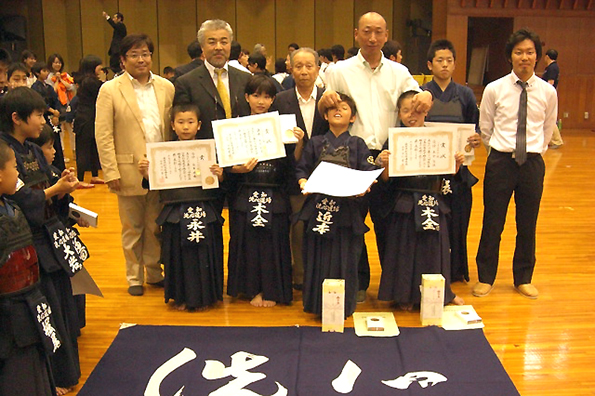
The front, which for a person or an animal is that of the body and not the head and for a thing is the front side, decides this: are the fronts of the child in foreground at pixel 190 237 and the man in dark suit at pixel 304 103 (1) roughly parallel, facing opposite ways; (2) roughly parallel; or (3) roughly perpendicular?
roughly parallel

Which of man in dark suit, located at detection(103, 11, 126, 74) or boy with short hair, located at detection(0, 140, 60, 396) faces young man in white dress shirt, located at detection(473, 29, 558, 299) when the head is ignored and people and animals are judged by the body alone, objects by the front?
the boy with short hair

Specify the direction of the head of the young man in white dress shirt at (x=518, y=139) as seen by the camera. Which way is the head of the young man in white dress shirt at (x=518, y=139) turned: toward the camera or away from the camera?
toward the camera

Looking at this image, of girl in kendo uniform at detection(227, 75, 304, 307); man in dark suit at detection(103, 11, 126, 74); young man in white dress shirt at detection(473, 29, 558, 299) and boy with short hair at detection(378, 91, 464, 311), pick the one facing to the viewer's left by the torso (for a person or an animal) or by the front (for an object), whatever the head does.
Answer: the man in dark suit

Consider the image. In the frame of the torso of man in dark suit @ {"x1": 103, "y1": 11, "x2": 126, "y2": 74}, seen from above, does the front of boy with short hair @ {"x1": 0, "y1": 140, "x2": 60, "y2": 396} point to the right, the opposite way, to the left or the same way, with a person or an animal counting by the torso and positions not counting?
the opposite way

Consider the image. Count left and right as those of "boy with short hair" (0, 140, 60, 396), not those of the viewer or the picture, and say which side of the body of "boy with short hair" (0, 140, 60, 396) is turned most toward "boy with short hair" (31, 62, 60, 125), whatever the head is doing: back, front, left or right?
left

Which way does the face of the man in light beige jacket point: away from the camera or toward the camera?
toward the camera

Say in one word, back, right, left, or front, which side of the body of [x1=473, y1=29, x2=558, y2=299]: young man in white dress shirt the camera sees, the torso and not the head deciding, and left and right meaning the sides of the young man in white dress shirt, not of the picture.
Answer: front

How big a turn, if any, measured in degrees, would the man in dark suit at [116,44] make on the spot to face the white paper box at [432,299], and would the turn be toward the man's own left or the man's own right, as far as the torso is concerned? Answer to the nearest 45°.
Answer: approximately 90° to the man's own left

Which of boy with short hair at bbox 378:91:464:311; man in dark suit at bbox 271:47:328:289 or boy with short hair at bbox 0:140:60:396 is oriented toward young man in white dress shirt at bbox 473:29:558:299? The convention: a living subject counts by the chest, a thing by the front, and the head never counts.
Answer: boy with short hair at bbox 0:140:60:396

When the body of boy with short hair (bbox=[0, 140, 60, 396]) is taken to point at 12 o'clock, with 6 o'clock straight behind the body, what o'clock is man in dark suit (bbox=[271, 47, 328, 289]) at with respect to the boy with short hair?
The man in dark suit is roughly at 11 o'clock from the boy with short hair.

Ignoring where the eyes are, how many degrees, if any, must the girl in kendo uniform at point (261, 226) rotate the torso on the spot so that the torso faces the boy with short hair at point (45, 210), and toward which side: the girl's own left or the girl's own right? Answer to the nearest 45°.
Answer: approximately 45° to the girl's own right

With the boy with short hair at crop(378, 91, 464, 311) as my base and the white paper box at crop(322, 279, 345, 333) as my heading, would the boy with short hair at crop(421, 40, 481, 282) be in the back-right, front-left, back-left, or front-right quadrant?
back-right

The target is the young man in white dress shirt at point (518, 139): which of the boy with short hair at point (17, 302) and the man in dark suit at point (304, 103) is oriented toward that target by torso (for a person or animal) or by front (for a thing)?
the boy with short hair

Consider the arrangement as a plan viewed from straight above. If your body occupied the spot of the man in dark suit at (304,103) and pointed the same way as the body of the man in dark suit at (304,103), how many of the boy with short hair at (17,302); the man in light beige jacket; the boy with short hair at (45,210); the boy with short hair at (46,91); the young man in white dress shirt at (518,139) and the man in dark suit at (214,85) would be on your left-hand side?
1

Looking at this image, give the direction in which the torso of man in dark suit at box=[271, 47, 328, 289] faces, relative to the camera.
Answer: toward the camera

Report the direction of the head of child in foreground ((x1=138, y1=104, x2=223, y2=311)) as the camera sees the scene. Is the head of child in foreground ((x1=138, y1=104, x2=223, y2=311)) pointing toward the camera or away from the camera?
toward the camera

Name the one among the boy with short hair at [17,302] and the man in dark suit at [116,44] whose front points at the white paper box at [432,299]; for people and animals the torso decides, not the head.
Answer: the boy with short hair
